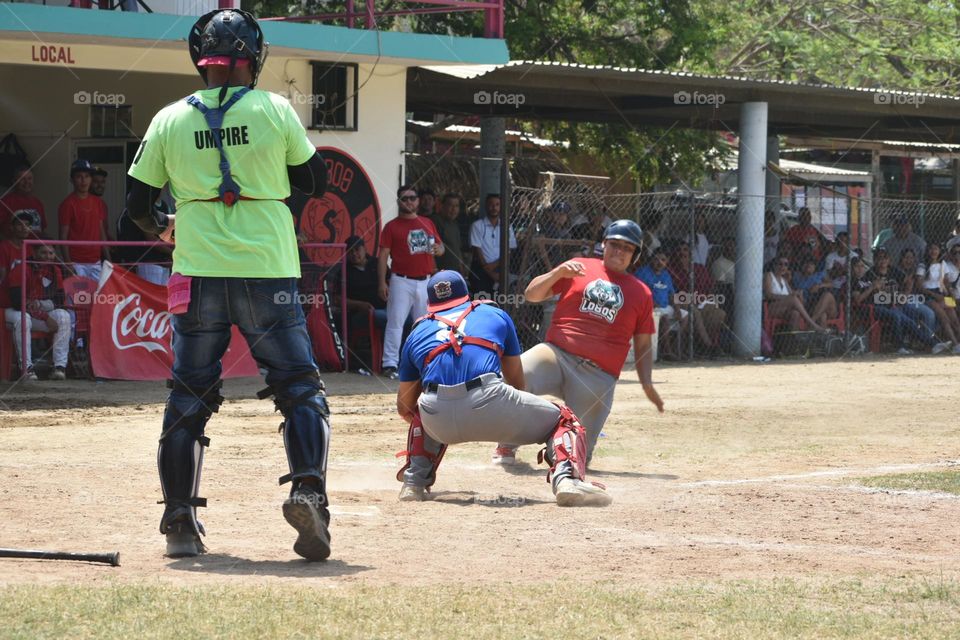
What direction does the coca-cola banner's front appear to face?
toward the camera

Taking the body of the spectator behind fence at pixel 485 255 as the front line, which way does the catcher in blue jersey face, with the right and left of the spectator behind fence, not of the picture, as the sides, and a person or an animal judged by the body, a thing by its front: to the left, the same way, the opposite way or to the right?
the opposite way

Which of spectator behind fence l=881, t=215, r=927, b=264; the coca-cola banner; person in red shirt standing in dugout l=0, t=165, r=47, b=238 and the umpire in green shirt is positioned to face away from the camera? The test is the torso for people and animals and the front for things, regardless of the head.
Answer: the umpire in green shirt

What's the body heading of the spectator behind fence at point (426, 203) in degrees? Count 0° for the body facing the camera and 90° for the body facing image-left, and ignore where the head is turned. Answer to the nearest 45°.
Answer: approximately 0°

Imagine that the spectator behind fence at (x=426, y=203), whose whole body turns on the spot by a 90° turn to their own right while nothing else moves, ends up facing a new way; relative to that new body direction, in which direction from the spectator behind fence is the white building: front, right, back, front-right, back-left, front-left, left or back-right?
front

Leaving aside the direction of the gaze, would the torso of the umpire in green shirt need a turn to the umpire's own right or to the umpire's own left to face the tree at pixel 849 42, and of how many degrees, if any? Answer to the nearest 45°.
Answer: approximately 45° to the umpire's own right

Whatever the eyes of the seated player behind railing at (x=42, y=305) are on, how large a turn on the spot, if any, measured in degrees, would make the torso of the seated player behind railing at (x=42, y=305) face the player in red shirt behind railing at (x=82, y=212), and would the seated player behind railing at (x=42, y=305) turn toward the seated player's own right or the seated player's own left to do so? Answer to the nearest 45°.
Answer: approximately 180°

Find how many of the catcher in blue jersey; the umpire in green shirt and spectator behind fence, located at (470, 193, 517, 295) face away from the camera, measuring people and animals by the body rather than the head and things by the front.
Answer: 2

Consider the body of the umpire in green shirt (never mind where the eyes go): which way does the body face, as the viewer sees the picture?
away from the camera

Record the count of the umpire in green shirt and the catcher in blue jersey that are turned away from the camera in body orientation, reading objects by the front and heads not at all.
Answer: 2

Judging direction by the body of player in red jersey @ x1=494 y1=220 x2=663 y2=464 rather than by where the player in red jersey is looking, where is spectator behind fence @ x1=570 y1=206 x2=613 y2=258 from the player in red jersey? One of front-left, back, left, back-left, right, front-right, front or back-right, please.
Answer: back

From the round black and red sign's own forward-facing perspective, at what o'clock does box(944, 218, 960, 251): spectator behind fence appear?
The spectator behind fence is roughly at 8 o'clock from the round black and red sign.

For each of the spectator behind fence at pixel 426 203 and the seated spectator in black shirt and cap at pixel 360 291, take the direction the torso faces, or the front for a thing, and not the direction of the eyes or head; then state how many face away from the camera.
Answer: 0

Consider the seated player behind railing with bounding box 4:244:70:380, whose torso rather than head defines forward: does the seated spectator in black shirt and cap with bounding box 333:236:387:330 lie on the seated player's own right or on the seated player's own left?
on the seated player's own left
